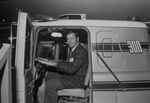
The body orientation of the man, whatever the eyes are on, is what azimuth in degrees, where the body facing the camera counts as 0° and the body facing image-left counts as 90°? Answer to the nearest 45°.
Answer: approximately 90°

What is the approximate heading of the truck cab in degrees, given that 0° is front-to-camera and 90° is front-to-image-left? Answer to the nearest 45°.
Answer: approximately 90°
